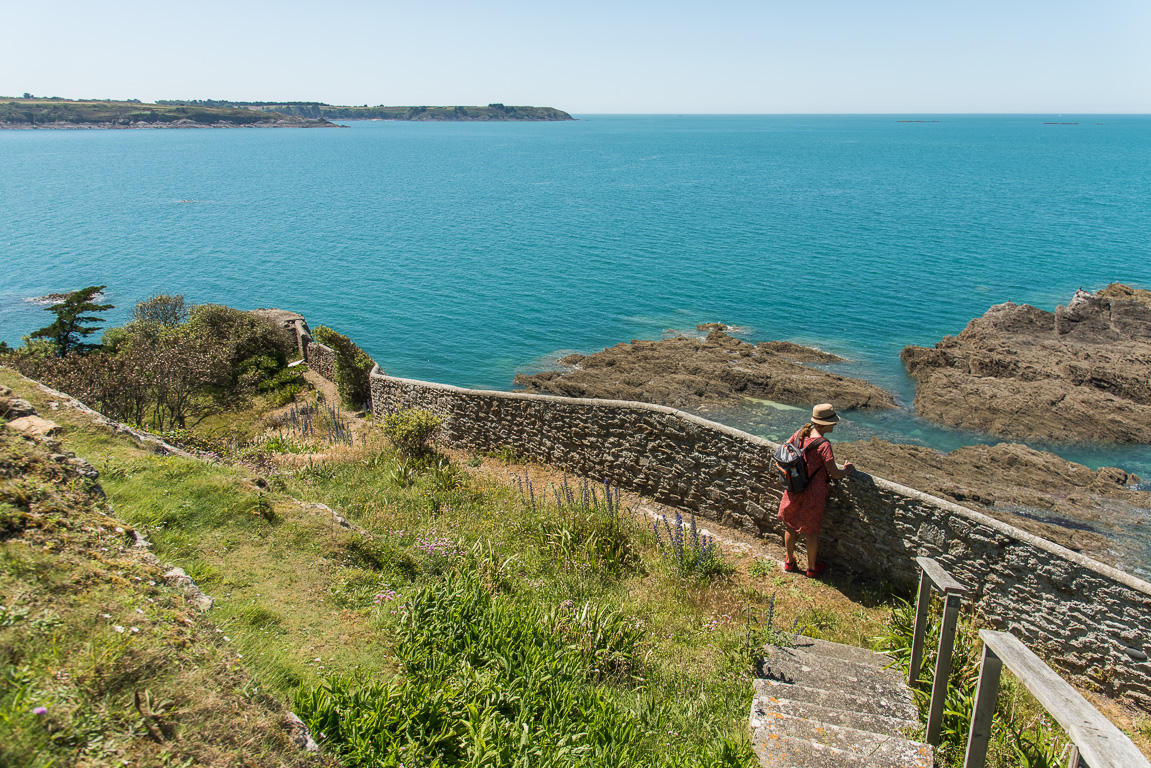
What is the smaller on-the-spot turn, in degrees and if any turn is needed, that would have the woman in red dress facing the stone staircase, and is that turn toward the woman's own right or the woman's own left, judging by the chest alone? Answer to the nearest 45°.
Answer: approximately 135° to the woman's own right

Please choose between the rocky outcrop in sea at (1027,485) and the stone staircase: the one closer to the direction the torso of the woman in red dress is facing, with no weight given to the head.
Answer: the rocky outcrop in sea

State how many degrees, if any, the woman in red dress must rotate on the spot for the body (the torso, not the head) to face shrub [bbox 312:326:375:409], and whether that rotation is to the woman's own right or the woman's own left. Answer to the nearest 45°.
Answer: approximately 90° to the woman's own left

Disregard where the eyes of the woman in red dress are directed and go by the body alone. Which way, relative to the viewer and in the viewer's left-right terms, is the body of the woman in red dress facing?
facing away from the viewer and to the right of the viewer

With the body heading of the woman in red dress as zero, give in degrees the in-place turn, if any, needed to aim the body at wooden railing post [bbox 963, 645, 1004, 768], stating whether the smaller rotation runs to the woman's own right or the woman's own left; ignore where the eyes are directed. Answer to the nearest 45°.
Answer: approximately 135° to the woman's own right

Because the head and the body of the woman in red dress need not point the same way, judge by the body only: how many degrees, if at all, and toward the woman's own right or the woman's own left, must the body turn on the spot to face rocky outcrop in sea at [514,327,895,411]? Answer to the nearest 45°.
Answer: approximately 45° to the woman's own left

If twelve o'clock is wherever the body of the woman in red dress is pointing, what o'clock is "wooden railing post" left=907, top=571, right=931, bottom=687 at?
The wooden railing post is roughly at 4 o'clock from the woman in red dress.
